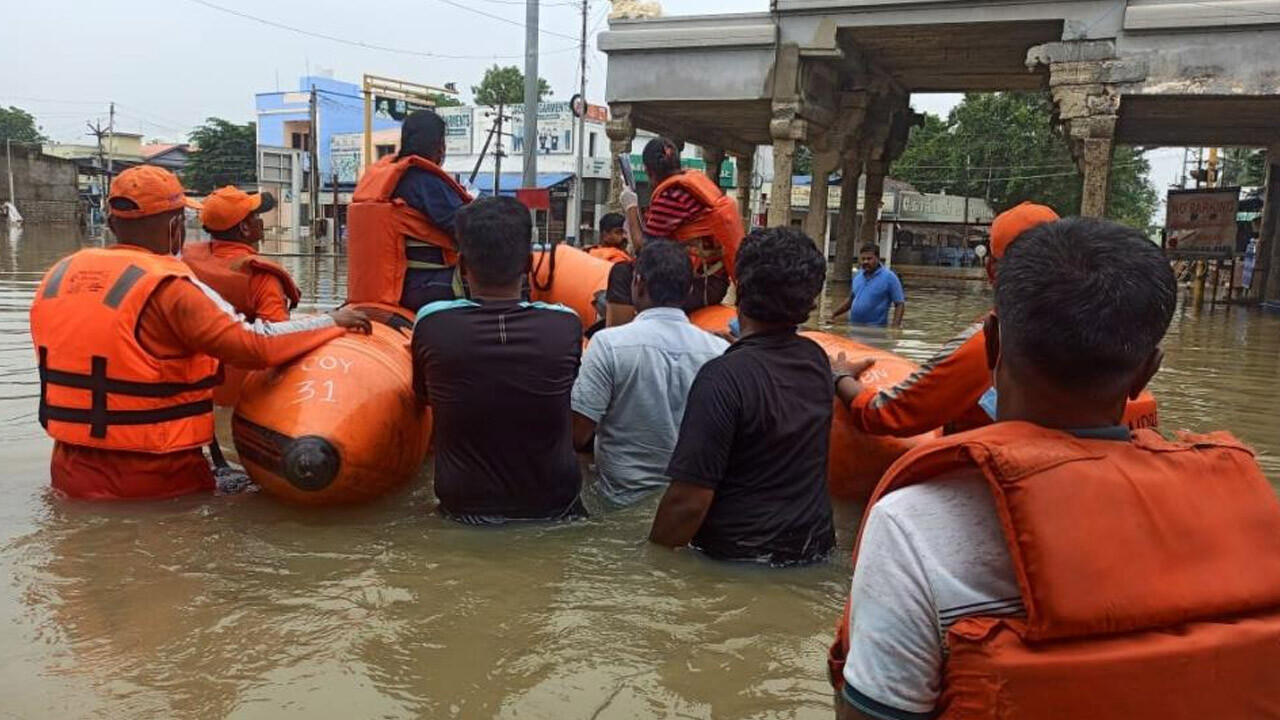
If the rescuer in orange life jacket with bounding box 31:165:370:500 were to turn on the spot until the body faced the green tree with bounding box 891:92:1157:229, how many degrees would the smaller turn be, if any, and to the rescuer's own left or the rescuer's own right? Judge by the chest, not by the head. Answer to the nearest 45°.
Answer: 0° — they already face it

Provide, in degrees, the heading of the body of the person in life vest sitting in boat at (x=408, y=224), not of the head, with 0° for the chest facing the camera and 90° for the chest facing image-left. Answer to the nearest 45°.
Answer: approximately 225°

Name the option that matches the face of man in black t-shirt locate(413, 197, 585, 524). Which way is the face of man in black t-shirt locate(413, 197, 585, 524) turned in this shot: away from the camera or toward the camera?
away from the camera

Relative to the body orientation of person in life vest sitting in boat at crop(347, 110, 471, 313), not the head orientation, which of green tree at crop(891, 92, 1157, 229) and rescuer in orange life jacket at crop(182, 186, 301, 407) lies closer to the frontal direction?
the green tree

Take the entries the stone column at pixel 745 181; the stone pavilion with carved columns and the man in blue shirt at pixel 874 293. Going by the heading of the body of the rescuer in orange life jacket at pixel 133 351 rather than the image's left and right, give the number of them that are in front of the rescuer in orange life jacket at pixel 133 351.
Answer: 3

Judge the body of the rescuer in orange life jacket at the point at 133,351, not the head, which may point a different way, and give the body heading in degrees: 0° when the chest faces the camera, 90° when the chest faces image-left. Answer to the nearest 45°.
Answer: approximately 225°

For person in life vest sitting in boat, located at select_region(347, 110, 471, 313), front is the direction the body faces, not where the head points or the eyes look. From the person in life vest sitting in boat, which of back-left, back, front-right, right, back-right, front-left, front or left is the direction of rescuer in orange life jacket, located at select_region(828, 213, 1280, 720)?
back-right

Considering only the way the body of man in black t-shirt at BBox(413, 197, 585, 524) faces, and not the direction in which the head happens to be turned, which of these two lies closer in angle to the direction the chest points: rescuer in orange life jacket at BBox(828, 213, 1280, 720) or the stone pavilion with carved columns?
the stone pavilion with carved columns

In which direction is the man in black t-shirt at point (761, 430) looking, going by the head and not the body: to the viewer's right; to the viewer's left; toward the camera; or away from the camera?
away from the camera

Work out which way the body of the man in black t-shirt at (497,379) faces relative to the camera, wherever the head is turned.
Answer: away from the camera
